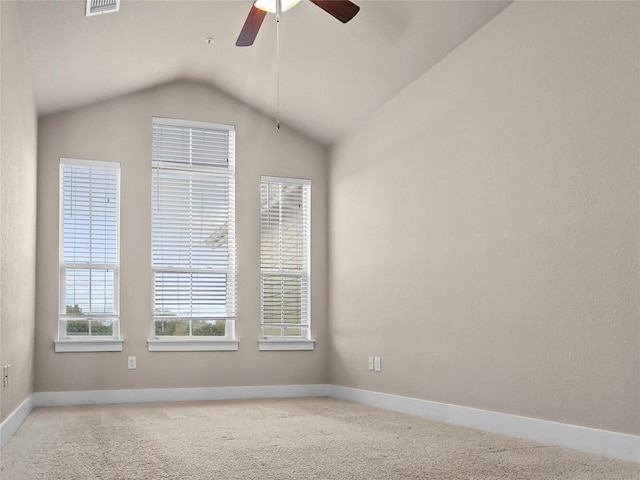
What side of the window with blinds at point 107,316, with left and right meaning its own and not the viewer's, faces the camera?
front

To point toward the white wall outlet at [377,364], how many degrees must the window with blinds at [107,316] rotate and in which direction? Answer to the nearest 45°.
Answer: approximately 45° to its left

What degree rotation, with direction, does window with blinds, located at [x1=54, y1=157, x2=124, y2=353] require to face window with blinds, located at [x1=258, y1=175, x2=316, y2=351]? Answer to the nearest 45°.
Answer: approximately 90° to its left

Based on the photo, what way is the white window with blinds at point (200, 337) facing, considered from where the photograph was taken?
facing the viewer

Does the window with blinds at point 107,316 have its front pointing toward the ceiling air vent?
yes

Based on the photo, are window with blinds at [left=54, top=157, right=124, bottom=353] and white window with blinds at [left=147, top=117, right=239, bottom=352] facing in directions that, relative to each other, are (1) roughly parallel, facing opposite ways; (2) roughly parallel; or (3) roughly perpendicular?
roughly parallel

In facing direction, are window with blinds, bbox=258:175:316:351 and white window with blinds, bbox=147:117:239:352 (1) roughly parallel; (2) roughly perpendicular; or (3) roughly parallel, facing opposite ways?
roughly parallel

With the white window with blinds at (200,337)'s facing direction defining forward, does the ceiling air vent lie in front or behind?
in front

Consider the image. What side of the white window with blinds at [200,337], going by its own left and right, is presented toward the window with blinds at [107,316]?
right

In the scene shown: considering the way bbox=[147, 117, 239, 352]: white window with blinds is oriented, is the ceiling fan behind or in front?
in front

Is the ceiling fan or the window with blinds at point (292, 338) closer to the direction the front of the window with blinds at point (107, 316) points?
the ceiling fan

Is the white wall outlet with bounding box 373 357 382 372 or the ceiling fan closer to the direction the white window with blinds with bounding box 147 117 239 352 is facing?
the ceiling fan

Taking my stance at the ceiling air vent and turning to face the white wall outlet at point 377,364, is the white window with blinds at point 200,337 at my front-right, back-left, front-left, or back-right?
front-left

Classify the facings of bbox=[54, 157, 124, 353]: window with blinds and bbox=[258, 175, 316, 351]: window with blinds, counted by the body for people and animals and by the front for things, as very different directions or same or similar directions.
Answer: same or similar directions

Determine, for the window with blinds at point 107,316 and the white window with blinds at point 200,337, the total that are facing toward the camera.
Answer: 2
